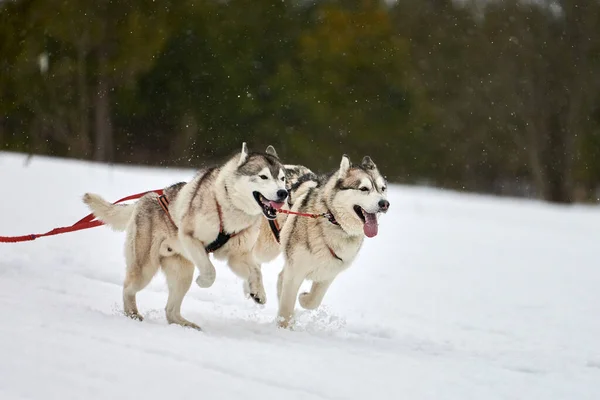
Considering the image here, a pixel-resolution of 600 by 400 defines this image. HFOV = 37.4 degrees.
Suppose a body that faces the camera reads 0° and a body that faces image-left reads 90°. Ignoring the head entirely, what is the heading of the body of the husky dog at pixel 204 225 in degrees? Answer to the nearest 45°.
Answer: approximately 315°

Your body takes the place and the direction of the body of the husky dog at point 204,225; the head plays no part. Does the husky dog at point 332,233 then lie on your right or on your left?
on your left

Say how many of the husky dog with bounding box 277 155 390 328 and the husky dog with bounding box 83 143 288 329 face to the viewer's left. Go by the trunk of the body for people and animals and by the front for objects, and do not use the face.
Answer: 0

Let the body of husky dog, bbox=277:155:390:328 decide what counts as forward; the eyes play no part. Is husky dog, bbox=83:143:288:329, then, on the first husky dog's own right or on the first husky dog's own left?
on the first husky dog's own right

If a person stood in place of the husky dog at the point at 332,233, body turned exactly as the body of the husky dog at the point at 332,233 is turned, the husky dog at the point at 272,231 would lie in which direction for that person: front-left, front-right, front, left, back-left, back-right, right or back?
back

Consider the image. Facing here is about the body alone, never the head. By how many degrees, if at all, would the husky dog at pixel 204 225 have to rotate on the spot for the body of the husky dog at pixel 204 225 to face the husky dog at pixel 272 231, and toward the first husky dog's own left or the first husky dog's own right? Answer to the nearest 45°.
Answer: approximately 90° to the first husky dog's own left
